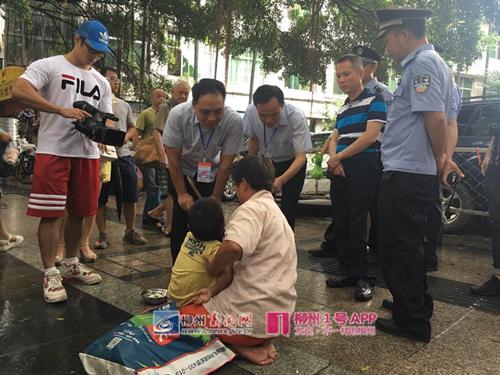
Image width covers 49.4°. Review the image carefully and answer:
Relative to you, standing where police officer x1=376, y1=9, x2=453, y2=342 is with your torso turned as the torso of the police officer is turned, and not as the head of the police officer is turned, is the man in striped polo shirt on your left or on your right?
on your right

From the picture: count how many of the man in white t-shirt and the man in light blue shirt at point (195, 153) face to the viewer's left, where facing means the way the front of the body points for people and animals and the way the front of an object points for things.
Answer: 0

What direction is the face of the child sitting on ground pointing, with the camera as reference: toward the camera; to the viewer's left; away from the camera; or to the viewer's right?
away from the camera

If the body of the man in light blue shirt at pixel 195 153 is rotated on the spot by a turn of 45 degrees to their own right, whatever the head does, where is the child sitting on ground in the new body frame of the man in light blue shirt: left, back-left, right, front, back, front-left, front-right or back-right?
front-left

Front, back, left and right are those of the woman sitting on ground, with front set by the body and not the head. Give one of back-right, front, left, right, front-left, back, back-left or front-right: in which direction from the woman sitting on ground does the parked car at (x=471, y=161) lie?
right

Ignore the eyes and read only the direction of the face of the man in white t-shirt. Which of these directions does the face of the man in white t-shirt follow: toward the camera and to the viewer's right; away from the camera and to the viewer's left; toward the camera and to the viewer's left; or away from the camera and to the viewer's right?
toward the camera and to the viewer's right

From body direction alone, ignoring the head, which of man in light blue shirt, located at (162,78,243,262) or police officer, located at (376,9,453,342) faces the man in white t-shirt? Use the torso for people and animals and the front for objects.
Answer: the police officer

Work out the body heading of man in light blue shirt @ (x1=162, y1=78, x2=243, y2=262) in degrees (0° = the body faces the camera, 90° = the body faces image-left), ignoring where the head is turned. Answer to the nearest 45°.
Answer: approximately 0°

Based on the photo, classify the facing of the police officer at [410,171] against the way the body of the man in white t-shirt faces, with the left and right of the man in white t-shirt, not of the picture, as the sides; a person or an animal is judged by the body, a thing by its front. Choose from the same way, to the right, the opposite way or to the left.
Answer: the opposite way

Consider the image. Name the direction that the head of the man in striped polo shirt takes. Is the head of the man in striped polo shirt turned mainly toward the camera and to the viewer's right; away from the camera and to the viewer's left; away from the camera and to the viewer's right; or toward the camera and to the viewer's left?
toward the camera and to the viewer's left

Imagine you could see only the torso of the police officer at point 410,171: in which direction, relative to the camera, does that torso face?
to the viewer's left

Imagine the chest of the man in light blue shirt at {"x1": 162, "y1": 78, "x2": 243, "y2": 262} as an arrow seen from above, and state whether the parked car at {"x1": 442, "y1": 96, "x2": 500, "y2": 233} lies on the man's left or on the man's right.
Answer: on the man's left

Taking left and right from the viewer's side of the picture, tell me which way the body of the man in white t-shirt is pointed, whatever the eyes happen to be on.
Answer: facing the viewer and to the right of the viewer

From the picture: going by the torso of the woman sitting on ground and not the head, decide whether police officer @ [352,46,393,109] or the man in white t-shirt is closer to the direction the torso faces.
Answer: the man in white t-shirt

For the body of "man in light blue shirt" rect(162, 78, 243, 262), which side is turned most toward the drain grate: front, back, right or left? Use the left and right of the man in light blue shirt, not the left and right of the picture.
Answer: left
